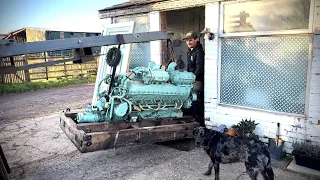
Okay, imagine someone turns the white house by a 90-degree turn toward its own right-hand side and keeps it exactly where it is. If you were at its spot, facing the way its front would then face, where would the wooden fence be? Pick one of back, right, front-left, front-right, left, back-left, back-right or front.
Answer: front

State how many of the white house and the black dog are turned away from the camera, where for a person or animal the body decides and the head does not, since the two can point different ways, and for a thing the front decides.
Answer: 0

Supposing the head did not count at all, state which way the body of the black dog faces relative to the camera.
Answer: to the viewer's left

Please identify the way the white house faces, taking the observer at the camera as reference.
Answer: facing the viewer and to the left of the viewer

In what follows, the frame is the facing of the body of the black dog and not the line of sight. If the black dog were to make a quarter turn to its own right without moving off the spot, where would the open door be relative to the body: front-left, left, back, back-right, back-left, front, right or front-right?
front-left

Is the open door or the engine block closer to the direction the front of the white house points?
the engine block

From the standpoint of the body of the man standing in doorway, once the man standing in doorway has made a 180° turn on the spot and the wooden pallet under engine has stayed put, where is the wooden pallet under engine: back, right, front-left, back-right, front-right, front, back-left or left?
back

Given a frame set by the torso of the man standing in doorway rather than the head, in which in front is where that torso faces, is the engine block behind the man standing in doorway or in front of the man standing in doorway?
in front

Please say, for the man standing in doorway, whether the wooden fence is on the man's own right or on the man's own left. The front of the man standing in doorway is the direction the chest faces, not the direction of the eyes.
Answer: on the man's own right
